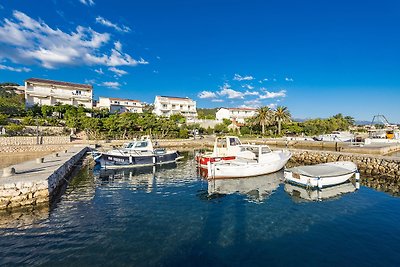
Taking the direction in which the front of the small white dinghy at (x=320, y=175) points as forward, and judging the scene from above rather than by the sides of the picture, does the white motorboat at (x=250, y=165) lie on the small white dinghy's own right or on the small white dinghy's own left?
on the small white dinghy's own left

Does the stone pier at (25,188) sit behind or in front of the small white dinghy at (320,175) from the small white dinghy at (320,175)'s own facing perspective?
behind

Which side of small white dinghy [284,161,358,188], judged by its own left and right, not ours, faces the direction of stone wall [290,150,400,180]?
front

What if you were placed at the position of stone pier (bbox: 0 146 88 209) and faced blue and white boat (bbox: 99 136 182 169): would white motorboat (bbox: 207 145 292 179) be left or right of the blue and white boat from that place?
right

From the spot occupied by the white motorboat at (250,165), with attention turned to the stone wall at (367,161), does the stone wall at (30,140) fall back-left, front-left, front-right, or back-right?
back-left

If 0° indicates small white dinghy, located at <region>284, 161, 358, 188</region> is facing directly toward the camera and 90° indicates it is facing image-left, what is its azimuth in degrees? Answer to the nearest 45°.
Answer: approximately 225°

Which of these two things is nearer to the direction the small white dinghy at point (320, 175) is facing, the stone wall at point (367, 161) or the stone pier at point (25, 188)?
the stone wall

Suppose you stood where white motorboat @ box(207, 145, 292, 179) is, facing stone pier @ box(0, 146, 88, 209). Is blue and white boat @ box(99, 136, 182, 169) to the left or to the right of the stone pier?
right

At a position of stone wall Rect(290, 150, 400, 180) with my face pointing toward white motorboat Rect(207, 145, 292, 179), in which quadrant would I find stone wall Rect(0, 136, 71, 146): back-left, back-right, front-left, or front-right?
front-right
